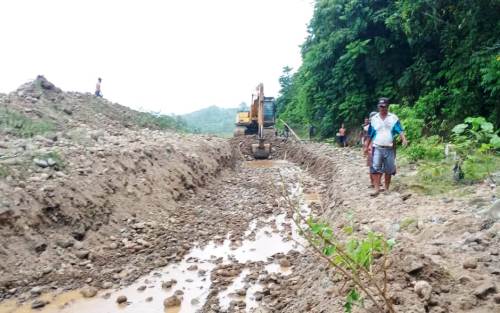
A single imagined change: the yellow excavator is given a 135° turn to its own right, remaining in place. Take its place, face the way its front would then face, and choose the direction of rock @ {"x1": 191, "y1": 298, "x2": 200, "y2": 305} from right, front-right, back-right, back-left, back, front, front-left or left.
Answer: back-left

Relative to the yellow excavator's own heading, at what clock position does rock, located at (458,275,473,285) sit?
The rock is roughly at 12 o'clock from the yellow excavator.

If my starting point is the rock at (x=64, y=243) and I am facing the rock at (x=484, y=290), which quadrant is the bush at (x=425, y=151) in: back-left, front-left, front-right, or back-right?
front-left

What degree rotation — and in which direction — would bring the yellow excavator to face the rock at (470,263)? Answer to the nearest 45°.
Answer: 0° — it already faces it

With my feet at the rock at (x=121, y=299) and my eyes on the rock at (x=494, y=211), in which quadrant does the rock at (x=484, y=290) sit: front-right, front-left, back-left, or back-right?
front-right

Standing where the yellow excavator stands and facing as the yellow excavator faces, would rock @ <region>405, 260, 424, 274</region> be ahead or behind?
ahead

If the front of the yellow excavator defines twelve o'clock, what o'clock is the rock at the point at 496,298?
The rock is roughly at 12 o'clock from the yellow excavator.

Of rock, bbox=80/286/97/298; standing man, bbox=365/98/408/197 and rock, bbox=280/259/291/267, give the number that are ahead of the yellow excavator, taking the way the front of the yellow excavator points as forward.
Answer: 3

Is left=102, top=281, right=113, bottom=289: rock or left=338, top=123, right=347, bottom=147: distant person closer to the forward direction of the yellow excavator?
the rock

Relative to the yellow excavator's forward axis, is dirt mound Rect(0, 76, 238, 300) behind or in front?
in front

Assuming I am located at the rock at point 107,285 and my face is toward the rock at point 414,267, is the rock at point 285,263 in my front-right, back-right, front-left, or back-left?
front-left

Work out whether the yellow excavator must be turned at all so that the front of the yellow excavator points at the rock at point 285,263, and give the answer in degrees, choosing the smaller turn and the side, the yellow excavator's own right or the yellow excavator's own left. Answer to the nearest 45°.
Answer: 0° — it already faces it

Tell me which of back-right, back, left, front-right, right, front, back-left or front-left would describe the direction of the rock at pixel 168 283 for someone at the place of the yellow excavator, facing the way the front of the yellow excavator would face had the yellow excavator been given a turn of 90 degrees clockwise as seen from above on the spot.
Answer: left

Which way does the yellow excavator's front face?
toward the camera

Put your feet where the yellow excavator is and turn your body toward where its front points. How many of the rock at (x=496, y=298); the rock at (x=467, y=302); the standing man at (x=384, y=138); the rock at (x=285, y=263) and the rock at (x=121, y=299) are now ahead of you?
5

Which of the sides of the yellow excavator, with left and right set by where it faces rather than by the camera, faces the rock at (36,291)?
front

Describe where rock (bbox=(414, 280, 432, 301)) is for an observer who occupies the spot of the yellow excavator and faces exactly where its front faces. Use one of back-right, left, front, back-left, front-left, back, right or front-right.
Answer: front

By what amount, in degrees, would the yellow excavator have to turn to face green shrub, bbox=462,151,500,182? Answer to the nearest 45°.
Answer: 0° — it already faces it

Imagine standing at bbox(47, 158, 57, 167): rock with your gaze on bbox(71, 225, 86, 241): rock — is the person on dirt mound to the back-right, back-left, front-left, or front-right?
back-left

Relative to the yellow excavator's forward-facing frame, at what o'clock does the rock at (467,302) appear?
The rock is roughly at 12 o'clock from the yellow excavator.

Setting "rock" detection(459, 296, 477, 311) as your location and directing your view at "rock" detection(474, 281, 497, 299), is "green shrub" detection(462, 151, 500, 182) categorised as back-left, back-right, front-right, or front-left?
front-left
